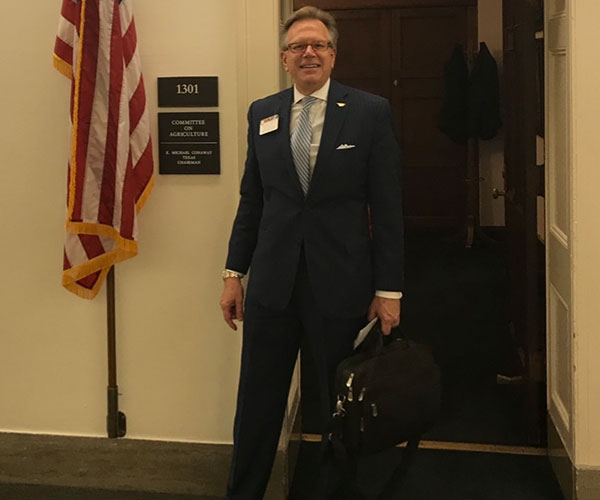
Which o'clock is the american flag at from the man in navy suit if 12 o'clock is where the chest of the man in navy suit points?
The american flag is roughly at 4 o'clock from the man in navy suit.

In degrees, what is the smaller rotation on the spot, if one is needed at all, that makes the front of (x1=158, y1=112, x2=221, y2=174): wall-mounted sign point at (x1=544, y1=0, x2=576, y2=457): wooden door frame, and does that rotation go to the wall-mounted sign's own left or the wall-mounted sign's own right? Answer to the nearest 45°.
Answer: approximately 90° to the wall-mounted sign's own left

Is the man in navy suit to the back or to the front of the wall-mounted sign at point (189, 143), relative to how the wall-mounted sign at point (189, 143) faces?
to the front

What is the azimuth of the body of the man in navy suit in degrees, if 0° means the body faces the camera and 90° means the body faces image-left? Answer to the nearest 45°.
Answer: approximately 0°

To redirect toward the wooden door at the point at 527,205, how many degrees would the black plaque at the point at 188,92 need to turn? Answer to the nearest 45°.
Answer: approximately 90° to its left

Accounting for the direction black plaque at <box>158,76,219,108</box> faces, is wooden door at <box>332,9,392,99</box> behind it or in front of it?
behind

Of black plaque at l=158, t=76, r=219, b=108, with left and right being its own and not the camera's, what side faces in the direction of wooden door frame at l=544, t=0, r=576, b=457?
left
